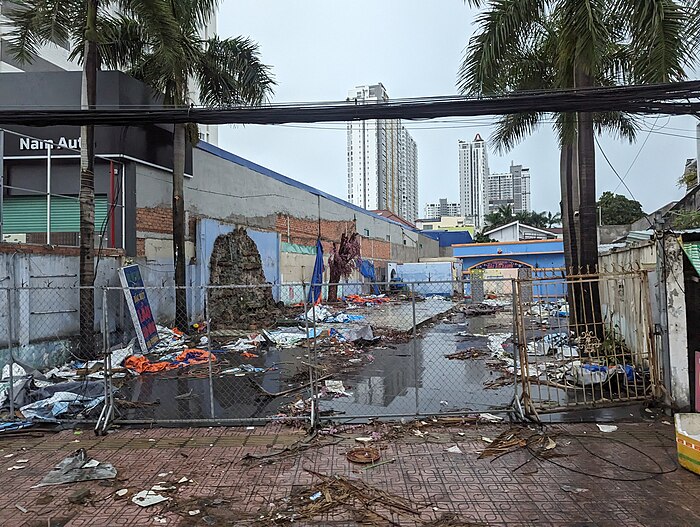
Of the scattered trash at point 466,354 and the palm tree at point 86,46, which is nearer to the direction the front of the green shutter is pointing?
the palm tree

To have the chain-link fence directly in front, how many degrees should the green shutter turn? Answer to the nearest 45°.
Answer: approximately 45° to its left

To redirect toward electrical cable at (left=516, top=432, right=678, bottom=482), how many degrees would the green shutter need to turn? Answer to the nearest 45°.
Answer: approximately 45° to its left

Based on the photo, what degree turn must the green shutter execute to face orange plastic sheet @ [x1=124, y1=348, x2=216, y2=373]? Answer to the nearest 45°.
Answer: approximately 45° to its left

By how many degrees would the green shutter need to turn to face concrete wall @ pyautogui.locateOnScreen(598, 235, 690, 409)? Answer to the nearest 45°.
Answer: approximately 45° to its left

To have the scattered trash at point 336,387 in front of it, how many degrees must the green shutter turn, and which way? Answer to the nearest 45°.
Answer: approximately 45° to its left

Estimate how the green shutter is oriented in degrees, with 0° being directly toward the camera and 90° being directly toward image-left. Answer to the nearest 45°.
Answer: approximately 0°

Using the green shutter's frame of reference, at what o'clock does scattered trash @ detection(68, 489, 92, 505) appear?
The scattered trash is roughly at 12 o'clock from the green shutter.

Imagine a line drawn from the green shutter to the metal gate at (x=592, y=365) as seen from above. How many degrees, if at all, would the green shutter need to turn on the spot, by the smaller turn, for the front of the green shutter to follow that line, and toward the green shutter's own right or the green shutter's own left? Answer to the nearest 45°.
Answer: approximately 45° to the green shutter's own left

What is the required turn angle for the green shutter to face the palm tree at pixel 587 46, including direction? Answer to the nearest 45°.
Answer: approximately 45° to its left

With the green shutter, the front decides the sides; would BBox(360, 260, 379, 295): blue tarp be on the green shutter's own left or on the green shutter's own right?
on the green shutter's own left

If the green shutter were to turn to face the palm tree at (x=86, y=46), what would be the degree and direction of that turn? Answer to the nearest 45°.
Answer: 0° — it already faces it

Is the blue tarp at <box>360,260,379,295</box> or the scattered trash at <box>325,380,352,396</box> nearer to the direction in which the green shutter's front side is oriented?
the scattered trash
